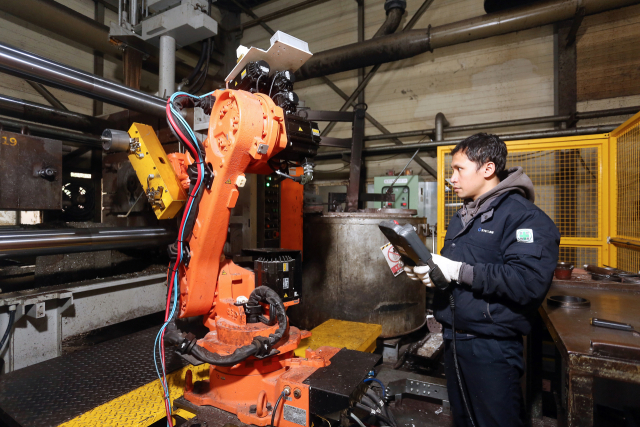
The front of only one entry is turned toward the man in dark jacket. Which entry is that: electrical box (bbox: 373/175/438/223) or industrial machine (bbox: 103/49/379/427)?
the electrical box

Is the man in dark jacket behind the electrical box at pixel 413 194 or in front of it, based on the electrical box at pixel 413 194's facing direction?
in front

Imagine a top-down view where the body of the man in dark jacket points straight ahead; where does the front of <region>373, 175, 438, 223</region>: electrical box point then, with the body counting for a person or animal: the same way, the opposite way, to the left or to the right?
to the left

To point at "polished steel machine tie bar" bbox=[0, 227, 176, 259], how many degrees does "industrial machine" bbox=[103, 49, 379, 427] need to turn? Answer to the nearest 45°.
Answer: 0° — it already faces it

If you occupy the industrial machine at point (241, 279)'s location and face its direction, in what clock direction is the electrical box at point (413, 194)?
The electrical box is roughly at 3 o'clock from the industrial machine.

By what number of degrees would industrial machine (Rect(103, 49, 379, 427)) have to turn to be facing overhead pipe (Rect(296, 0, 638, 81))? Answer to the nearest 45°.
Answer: approximately 90° to its right

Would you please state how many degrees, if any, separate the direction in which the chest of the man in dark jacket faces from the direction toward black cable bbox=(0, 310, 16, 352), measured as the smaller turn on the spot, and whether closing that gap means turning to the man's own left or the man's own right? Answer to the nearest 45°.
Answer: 0° — they already face it

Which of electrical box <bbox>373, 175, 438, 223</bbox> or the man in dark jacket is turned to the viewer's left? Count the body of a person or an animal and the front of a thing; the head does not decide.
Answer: the man in dark jacket

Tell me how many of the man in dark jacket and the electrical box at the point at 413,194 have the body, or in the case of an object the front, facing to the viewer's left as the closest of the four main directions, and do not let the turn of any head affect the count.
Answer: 1

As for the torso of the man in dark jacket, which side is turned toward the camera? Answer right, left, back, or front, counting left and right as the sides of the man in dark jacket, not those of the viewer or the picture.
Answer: left

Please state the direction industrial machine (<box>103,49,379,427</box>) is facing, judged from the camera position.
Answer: facing away from the viewer and to the left of the viewer

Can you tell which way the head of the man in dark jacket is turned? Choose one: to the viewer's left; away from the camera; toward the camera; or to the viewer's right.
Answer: to the viewer's left

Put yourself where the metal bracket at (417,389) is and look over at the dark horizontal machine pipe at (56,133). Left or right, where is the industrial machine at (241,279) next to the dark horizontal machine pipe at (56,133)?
left
